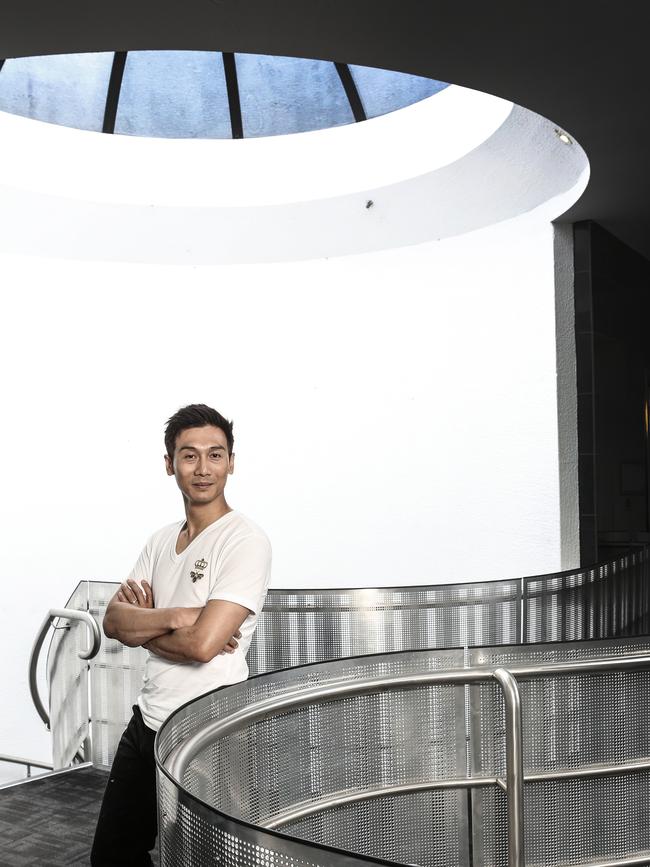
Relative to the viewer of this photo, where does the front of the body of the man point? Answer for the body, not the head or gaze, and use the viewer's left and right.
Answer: facing the viewer and to the left of the viewer

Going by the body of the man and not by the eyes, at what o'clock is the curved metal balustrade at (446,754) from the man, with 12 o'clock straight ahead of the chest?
The curved metal balustrade is roughly at 8 o'clock from the man.
